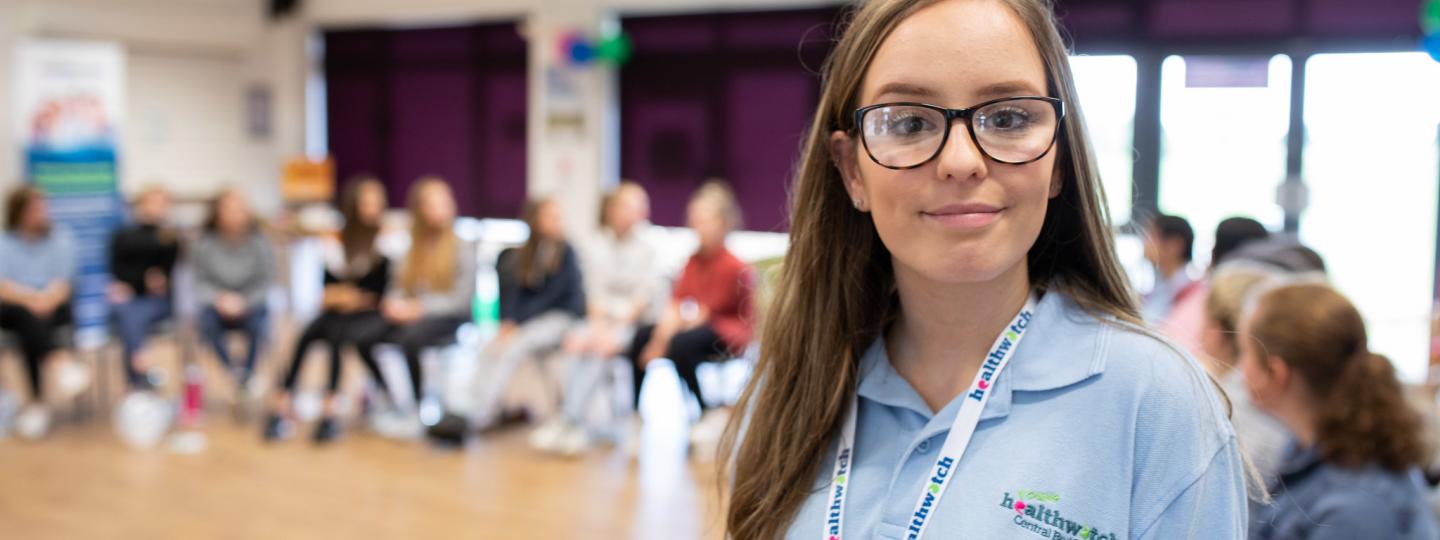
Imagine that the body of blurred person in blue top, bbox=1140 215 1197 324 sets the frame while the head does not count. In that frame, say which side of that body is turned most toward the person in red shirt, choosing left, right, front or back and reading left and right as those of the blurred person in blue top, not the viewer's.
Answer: front

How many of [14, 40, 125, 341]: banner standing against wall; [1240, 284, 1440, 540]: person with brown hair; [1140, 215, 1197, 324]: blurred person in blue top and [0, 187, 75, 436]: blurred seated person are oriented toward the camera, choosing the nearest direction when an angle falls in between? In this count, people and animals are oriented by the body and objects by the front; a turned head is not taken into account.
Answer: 2

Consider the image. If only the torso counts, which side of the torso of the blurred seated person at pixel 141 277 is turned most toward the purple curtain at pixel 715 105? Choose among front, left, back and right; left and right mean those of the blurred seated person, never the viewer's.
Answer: left

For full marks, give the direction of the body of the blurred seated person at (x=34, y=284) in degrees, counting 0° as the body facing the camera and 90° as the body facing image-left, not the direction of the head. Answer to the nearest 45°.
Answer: approximately 0°

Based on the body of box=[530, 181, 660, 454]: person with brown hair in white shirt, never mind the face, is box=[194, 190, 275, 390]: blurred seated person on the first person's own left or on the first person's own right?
on the first person's own right

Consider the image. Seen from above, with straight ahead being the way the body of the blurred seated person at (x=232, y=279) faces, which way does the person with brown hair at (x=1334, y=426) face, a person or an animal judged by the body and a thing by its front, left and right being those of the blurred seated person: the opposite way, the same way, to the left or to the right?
the opposite way

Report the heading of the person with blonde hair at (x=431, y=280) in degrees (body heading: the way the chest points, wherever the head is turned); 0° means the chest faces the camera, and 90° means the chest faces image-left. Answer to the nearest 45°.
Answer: approximately 45°

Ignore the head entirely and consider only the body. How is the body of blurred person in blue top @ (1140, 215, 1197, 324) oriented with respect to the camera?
to the viewer's left

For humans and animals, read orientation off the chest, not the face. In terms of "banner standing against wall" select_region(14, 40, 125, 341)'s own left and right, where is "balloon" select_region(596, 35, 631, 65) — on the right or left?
on its left

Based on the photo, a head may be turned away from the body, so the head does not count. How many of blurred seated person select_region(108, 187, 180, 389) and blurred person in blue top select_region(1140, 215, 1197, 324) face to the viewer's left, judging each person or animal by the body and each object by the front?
1

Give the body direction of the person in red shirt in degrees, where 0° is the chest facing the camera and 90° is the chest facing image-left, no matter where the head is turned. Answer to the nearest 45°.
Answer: approximately 45°

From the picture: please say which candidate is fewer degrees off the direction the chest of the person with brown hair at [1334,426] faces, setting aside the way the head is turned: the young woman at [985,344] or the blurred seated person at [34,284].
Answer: the blurred seated person

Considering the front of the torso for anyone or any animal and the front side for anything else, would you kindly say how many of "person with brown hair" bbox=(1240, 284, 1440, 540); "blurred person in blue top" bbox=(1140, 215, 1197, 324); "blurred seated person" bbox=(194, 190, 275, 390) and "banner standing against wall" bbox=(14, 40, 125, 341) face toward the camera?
2
